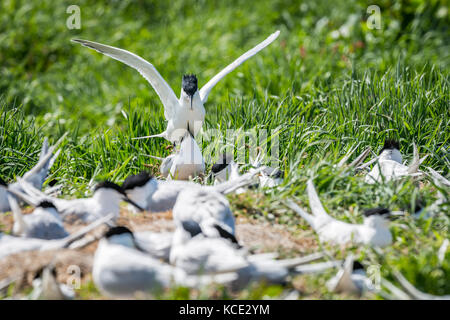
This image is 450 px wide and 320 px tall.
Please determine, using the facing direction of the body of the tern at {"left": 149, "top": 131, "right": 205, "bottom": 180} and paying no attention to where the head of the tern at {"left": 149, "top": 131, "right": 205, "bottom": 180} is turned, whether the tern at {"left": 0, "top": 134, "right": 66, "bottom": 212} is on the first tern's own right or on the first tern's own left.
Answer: on the first tern's own right

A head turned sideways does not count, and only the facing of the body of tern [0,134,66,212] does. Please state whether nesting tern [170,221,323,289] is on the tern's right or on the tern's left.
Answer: on the tern's left

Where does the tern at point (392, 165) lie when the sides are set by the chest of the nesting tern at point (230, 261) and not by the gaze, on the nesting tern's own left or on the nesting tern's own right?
on the nesting tern's own right

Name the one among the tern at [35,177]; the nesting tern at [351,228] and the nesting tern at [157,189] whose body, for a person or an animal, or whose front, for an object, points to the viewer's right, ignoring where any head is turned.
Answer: the nesting tern at [351,228]

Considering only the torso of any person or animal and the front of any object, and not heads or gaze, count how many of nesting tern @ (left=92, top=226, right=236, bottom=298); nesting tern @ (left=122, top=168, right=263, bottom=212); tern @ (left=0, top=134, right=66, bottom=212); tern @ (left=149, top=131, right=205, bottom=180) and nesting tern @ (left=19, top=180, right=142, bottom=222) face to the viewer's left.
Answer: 3

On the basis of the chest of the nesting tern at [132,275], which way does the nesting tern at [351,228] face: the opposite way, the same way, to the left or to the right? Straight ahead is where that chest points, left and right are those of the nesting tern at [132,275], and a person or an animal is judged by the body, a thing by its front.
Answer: the opposite way

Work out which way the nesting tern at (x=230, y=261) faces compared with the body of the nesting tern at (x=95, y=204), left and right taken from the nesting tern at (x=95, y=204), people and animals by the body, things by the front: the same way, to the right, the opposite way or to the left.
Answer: the opposite way

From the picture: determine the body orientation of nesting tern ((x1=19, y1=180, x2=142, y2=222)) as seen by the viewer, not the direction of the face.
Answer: to the viewer's right

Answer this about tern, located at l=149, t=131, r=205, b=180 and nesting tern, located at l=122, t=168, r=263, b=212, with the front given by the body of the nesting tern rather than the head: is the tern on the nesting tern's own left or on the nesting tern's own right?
on the nesting tern's own right

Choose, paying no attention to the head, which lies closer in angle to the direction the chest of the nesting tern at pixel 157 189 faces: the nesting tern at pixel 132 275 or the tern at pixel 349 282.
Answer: the nesting tern

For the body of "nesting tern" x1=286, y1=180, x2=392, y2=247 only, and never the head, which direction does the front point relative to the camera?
to the viewer's right

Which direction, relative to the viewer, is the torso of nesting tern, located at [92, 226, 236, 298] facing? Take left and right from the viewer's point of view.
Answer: facing to the left of the viewer

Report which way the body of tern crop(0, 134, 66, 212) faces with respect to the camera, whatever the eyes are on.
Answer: to the viewer's left

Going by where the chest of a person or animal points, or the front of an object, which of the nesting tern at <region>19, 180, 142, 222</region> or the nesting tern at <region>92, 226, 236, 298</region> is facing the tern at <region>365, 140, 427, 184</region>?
the nesting tern at <region>19, 180, 142, 222</region>

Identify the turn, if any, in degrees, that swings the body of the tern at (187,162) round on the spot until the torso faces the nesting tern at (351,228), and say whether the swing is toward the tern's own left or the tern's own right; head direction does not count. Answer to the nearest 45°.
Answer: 0° — it already faces it

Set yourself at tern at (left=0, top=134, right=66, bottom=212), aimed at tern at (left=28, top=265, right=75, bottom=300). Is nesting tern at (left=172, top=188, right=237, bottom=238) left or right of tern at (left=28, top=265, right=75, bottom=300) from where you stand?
left
